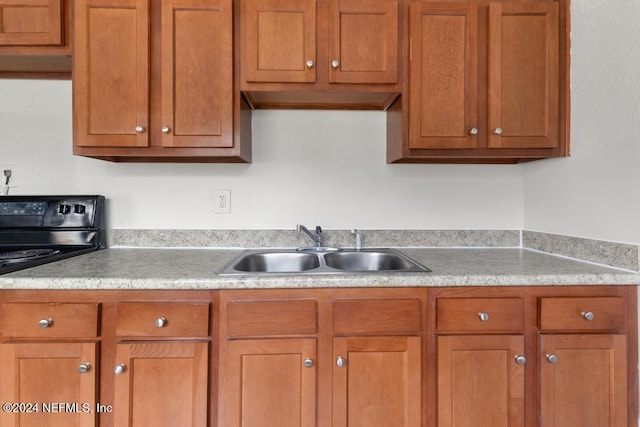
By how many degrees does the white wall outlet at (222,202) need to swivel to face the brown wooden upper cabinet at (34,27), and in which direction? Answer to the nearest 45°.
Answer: approximately 90° to its right

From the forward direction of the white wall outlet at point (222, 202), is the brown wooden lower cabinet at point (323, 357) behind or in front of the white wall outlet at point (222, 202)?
in front

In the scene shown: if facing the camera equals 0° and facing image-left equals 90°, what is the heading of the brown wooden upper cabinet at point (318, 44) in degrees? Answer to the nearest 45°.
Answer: approximately 0°

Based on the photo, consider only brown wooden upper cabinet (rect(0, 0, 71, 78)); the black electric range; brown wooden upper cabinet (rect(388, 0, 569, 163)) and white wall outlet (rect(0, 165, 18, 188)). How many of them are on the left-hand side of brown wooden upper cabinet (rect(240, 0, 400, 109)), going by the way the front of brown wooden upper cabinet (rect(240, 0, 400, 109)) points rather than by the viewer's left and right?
1

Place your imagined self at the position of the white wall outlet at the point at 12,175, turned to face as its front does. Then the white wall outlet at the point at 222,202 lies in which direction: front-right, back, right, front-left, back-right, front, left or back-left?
front-left

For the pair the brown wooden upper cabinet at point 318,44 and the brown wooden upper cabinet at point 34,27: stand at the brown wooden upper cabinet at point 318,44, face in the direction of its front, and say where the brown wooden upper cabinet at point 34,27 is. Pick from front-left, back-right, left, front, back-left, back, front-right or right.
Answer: right

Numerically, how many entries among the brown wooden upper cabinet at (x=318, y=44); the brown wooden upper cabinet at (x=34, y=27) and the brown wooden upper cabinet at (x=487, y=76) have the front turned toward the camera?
3

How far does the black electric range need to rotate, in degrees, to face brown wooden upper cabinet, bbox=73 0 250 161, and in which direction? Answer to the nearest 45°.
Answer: approximately 45° to its left

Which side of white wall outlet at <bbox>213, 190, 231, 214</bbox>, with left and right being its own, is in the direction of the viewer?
front
